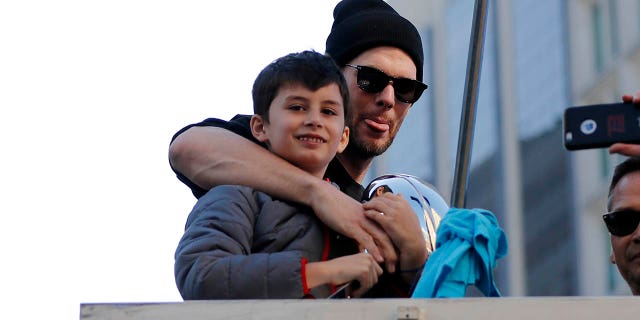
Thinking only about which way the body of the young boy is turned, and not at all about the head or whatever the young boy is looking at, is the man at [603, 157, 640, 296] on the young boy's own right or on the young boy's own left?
on the young boy's own left

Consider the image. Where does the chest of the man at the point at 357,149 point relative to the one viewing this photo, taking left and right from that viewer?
facing the viewer and to the right of the viewer

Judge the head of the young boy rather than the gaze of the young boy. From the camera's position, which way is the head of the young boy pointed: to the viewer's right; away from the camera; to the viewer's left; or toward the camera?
toward the camera

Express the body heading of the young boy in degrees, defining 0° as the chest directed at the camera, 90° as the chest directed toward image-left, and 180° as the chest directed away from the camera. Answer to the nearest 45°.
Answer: approximately 315°

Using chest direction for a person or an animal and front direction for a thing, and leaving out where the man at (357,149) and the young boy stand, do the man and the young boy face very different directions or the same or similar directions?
same or similar directions

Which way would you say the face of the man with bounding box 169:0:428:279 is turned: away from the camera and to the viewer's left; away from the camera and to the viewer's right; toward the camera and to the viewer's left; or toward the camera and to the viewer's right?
toward the camera and to the viewer's right

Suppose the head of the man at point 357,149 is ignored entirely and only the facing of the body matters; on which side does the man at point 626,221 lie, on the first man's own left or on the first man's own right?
on the first man's own left

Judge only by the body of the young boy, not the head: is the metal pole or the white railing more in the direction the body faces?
the white railing
